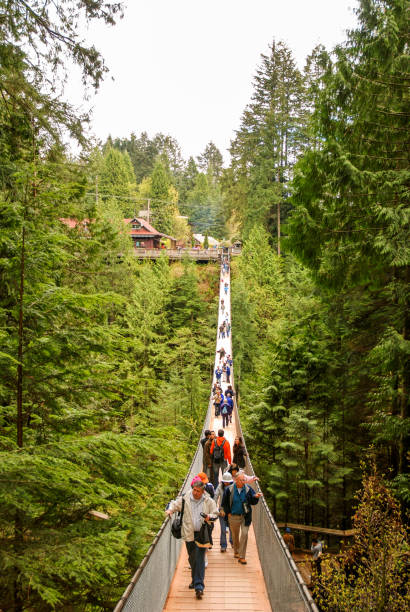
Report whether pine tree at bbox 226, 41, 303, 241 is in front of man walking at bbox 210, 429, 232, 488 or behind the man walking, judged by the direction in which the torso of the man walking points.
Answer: in front

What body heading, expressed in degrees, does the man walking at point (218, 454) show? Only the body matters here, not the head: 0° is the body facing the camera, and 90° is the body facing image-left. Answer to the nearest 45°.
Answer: approximately 180°

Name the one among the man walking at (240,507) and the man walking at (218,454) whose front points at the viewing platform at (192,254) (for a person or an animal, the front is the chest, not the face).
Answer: the man walking at (218,454)

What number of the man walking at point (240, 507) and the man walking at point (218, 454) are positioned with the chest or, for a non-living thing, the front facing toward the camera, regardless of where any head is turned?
1

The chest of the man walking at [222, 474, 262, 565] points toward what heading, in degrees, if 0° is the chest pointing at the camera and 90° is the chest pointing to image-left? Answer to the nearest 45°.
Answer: approximately 0°

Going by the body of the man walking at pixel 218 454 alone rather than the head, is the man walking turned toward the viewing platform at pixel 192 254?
yes

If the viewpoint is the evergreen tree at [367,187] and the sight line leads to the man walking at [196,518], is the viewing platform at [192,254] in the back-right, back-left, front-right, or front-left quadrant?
back-right

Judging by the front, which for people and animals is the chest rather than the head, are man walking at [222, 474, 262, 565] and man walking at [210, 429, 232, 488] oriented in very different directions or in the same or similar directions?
very different directions
